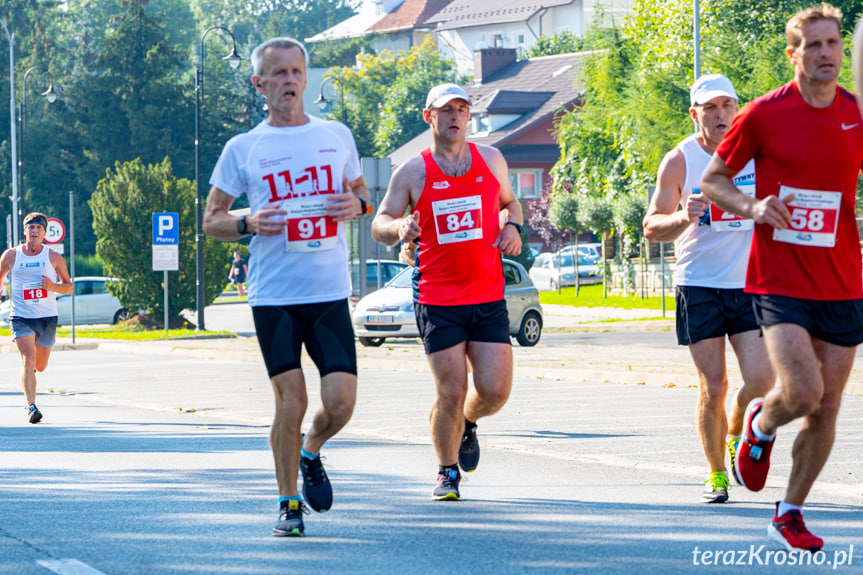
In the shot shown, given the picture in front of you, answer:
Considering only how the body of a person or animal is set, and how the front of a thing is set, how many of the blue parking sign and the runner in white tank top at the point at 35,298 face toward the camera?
2

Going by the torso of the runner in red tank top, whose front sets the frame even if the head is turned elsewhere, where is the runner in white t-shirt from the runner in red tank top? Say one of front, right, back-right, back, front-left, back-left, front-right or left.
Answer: front-right

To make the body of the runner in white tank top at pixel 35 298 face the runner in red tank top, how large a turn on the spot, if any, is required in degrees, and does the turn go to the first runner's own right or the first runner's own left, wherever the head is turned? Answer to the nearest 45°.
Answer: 0° — they already face them

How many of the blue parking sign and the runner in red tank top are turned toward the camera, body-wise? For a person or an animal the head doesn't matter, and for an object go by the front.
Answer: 2

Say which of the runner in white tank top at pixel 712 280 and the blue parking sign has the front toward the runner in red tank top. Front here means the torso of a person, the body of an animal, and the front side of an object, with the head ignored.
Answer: the blue parking sign

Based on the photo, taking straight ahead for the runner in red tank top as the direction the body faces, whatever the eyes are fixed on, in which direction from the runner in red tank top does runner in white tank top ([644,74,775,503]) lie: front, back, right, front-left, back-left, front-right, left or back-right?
left

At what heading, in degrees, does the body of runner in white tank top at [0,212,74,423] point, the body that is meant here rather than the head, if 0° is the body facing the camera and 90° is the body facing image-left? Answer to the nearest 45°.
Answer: approximately 0°

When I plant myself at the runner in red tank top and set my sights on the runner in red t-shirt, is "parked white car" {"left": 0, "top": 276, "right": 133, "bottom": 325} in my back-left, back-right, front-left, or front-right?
back-left

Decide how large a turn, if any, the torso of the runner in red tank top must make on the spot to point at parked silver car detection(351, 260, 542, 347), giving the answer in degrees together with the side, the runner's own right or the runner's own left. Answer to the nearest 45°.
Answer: approximately 180°

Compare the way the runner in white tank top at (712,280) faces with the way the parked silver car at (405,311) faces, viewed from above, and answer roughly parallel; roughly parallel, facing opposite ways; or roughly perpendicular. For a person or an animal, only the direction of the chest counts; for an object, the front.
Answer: roughly perpendicular

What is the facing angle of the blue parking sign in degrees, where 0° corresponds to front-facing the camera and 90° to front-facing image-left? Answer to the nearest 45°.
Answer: approximately 0°

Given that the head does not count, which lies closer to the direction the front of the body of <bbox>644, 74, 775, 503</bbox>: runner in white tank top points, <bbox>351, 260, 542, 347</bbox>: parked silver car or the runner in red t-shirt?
the runner in red t-shirt

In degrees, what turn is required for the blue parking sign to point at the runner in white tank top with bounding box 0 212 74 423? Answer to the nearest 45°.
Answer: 0° — it already faces them
